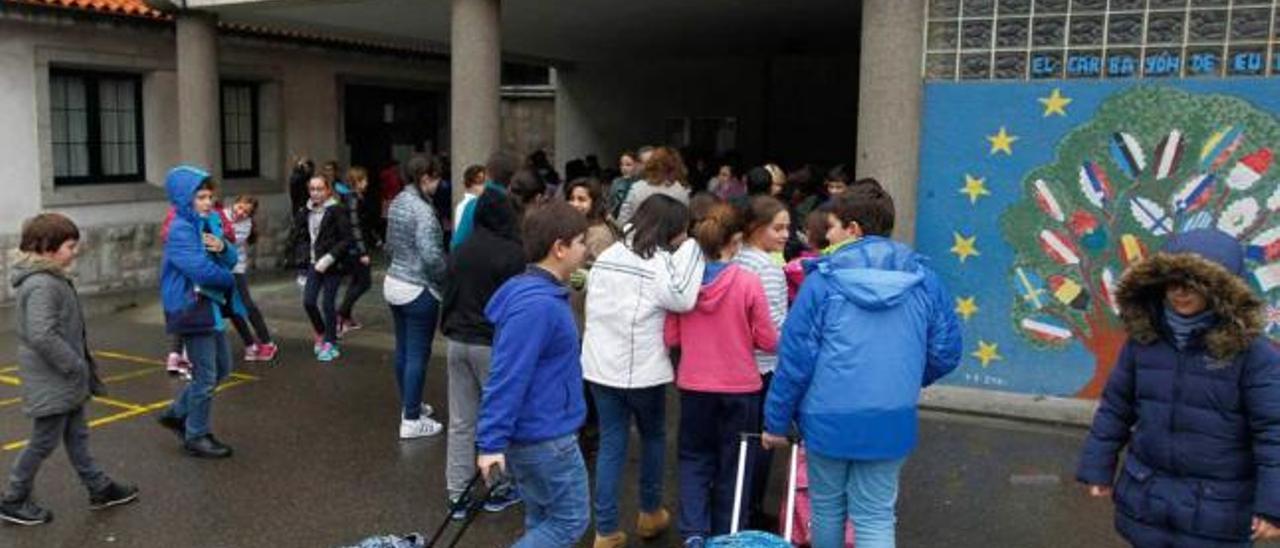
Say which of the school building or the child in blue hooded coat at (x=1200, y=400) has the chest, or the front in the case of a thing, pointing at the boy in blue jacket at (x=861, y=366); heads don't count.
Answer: the school building

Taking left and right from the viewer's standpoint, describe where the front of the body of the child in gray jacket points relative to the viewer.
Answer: facing to the right of the viewer

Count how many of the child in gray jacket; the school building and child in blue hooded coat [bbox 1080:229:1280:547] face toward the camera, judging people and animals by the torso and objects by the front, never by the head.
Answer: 2

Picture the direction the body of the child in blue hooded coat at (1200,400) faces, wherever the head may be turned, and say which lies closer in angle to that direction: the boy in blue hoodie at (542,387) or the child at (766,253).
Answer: the boy in blue hoodie

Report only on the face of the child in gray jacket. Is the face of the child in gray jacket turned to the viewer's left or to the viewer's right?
to the viewer's right

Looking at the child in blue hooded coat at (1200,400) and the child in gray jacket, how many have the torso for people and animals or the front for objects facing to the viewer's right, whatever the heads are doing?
1

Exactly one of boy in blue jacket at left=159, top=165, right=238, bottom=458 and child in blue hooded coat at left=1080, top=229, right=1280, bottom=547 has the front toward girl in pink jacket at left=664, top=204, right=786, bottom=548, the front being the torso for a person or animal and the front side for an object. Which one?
the boy in blue jacket

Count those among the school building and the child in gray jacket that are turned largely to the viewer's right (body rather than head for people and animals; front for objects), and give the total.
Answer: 1
